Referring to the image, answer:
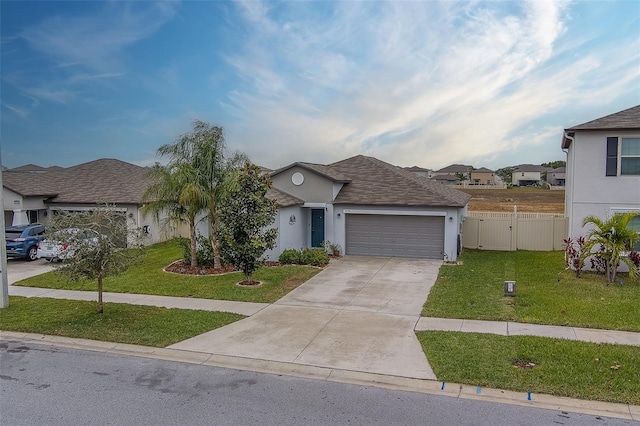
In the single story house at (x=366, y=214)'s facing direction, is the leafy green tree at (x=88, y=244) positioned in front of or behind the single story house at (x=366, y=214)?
in front

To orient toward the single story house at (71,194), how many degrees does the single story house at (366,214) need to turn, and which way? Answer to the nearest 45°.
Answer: approximately 90° to its right

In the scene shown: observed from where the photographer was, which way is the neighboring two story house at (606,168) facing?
facing the viewer

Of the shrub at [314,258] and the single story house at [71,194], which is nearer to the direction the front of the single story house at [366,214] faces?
the shrub

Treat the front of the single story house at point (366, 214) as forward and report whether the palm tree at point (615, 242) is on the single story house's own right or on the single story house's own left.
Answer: on the single story house's own left

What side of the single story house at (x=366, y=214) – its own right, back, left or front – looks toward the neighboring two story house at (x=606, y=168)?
left

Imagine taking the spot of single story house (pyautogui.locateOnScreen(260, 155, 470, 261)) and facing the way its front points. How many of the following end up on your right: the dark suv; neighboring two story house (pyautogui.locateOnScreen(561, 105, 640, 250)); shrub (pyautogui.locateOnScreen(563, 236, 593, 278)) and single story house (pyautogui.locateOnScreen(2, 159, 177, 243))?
2

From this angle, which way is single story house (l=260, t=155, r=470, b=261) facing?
toward the camera

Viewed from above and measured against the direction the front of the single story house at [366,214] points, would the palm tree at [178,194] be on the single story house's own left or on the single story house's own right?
on the single story house's own right

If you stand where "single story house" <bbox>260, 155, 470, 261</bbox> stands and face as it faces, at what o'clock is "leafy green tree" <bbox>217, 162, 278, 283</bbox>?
The leafy green tree is roughly at 1 o'clock from the single story house.
